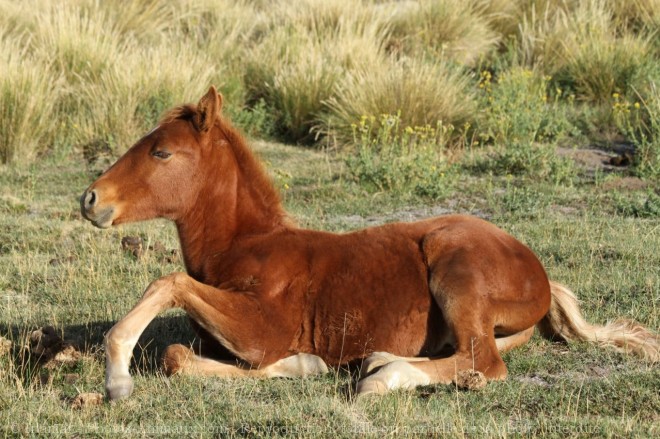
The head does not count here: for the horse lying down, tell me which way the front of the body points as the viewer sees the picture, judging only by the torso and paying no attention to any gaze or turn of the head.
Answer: to the viewer's left

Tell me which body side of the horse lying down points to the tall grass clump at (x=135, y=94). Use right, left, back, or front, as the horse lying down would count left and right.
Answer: right

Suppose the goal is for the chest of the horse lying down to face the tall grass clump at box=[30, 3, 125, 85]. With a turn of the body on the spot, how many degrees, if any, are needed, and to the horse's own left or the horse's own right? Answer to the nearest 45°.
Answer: approximately 45° to the horse's own right

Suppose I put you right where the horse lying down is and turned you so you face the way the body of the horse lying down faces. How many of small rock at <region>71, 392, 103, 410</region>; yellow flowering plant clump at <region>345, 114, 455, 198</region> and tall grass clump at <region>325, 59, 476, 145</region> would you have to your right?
2

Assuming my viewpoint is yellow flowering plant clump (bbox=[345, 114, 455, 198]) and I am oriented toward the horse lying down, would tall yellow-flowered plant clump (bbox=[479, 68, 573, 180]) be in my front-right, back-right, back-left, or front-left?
back-left

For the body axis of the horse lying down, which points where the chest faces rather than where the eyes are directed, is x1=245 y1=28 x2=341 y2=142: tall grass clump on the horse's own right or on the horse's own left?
on the horse's own right

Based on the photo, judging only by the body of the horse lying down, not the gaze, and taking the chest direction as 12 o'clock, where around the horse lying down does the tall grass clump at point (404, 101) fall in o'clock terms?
The tall grass clump is roughly at 3 o'clock from the horse lying down.

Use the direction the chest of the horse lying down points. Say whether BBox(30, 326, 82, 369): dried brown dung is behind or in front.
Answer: in front

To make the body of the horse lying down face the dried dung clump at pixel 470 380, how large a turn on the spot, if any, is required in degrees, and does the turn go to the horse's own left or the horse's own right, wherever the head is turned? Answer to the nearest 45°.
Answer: approximately 135° to the horse's own left

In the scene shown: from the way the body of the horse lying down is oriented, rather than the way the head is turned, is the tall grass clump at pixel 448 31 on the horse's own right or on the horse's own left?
on the horse's own right

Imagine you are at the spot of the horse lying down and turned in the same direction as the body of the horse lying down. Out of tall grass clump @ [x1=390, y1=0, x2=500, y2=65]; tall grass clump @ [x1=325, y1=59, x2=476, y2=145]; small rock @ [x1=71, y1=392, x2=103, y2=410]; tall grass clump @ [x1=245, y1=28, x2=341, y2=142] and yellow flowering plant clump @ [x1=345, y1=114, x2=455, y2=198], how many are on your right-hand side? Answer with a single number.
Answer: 4

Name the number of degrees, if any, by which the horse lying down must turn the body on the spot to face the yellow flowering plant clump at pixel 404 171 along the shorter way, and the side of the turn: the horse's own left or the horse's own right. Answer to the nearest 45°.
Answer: approximately 90° to the horse's own right

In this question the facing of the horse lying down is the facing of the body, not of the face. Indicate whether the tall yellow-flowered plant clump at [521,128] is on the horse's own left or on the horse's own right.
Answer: on the horse's own right

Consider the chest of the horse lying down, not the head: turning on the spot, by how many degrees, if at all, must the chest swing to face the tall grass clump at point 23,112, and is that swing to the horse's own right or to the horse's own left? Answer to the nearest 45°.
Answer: approximately 45° to the horse's own right
